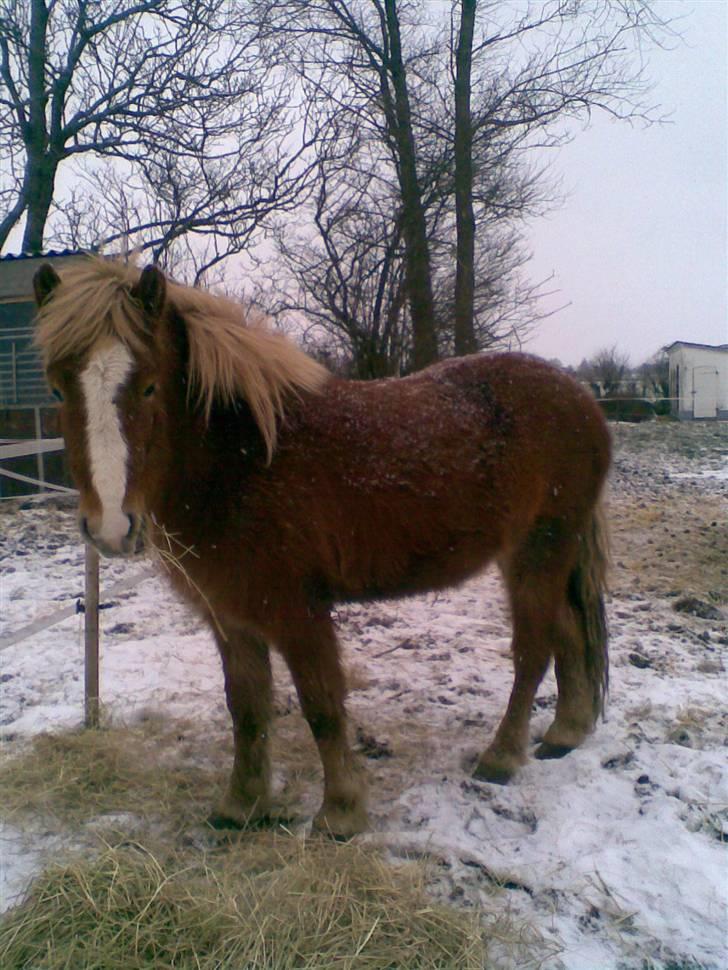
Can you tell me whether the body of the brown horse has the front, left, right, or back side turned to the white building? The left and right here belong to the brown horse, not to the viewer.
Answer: back

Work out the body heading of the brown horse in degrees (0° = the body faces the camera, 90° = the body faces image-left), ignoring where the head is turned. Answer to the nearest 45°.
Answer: approximately 45°

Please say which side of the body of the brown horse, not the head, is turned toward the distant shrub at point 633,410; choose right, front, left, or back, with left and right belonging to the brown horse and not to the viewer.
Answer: back
